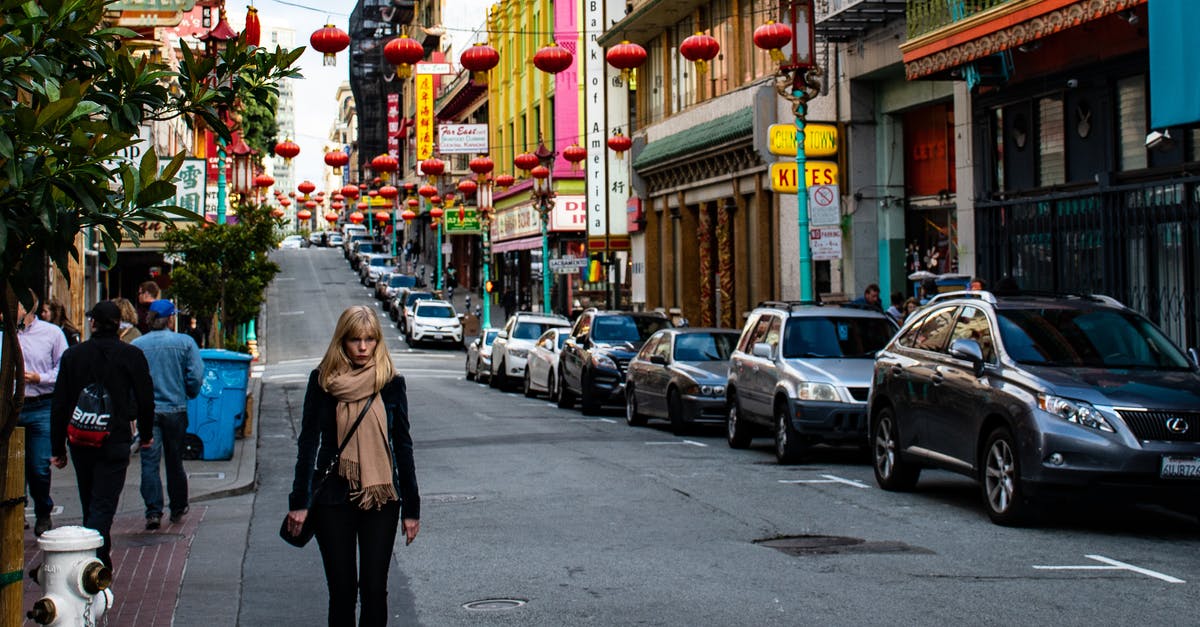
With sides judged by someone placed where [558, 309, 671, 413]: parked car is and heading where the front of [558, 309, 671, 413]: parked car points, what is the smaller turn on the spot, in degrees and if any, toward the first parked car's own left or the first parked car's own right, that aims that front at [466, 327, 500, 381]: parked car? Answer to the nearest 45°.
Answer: approximately 135° to the first parked car's own left

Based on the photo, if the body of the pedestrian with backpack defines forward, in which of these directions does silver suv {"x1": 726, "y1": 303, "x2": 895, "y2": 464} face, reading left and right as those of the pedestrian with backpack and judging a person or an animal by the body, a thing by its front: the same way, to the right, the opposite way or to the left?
the opposite way

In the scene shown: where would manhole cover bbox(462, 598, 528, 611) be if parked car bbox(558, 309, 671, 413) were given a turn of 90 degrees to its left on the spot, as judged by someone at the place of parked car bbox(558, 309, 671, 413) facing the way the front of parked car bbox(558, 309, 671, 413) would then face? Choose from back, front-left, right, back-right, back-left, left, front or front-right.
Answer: back-right

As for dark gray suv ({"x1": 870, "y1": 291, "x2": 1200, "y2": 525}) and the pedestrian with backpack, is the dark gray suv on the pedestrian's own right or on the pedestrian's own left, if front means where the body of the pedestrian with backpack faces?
on the pedestrian's own right

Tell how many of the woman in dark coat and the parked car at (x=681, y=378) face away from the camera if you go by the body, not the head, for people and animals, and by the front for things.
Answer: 0

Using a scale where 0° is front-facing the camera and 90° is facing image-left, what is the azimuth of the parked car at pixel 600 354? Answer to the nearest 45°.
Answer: approximately 315°

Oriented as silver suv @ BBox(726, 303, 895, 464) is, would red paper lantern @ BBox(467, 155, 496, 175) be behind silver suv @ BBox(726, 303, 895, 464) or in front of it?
behind

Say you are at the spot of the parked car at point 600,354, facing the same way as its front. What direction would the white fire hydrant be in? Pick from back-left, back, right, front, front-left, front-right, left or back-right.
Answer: front-right

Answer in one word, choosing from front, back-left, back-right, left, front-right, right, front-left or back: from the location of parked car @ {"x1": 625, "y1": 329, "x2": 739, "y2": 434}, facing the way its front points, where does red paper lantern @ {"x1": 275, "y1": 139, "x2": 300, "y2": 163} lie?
back

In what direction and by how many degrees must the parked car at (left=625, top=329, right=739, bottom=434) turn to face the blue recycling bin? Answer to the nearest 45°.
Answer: approximately 90° to its right

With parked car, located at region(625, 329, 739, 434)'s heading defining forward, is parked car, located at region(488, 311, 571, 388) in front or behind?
behind

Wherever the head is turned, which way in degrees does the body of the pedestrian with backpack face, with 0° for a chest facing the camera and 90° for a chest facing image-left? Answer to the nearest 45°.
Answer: approximately 180°

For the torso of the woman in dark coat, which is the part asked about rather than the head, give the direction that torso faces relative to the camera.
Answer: toward the camera

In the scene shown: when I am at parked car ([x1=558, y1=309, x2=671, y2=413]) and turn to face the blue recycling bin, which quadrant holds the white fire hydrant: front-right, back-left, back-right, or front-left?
front-left

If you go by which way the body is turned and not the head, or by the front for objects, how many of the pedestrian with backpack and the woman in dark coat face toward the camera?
1

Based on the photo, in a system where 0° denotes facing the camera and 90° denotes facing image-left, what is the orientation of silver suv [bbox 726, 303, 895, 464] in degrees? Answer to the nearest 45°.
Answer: approximately 315°
